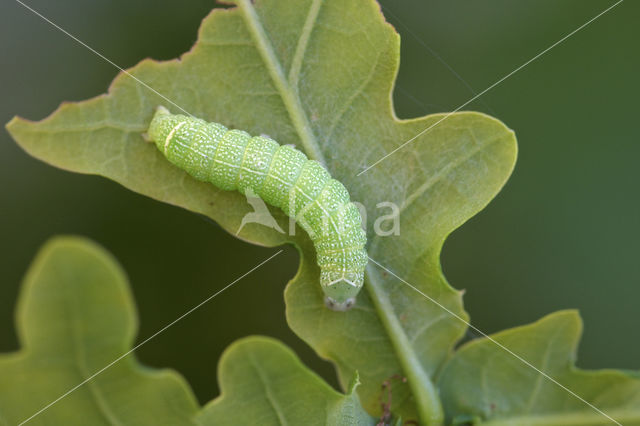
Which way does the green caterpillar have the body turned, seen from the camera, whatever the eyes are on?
toward the camera
